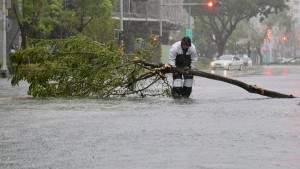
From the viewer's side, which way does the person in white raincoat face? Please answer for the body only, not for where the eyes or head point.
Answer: toward the camera
